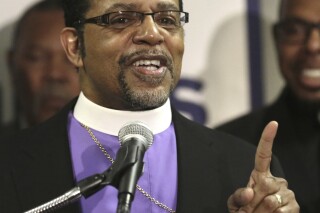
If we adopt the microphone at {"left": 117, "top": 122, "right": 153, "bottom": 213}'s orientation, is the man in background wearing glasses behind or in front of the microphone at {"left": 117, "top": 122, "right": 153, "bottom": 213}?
in front

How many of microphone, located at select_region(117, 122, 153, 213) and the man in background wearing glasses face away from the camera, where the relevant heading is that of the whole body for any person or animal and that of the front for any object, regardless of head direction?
1

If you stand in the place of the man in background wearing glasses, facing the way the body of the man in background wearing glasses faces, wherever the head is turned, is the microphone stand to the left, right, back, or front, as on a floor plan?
front

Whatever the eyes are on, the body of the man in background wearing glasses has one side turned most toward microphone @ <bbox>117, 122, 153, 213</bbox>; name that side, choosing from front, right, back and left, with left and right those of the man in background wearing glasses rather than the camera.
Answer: front

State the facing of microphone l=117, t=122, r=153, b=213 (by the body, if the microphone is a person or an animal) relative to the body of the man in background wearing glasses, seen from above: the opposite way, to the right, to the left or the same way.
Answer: the opposite way

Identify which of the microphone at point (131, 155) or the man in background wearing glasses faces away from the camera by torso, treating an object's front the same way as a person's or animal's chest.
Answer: the microphone

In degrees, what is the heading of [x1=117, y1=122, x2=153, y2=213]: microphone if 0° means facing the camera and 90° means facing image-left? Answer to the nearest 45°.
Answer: approximately 180°
